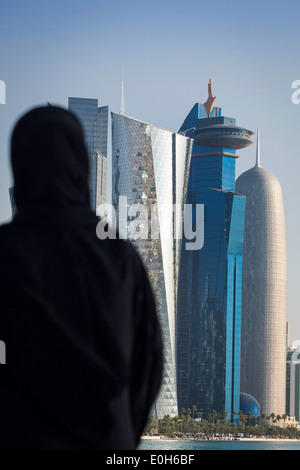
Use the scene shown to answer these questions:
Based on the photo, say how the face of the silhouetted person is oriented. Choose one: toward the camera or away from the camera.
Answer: away from the camera

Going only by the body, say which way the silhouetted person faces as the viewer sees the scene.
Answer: away from the camera
